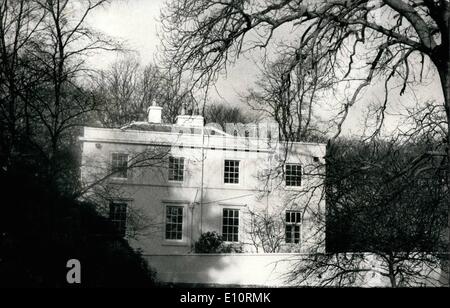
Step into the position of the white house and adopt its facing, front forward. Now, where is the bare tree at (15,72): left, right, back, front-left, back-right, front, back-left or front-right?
front-right
